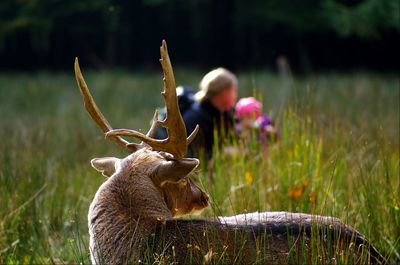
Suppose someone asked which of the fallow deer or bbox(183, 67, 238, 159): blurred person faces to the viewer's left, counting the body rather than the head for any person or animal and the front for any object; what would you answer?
the fallow deer

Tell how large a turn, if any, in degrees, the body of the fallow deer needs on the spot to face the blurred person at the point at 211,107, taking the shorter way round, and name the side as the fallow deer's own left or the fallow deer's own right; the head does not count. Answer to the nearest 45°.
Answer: approximately 90° to the fallow deer's own right

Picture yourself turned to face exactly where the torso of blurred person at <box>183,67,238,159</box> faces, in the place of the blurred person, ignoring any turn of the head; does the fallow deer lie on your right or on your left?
on your right

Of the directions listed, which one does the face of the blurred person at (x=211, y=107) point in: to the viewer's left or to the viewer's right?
to the viewer's right

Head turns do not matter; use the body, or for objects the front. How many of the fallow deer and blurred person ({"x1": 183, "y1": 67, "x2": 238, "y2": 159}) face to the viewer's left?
1

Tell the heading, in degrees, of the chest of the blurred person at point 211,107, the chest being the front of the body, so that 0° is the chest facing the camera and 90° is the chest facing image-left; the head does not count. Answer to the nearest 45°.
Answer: approximately 315°

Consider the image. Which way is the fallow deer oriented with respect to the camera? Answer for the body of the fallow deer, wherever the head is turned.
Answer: to the viewer's left
